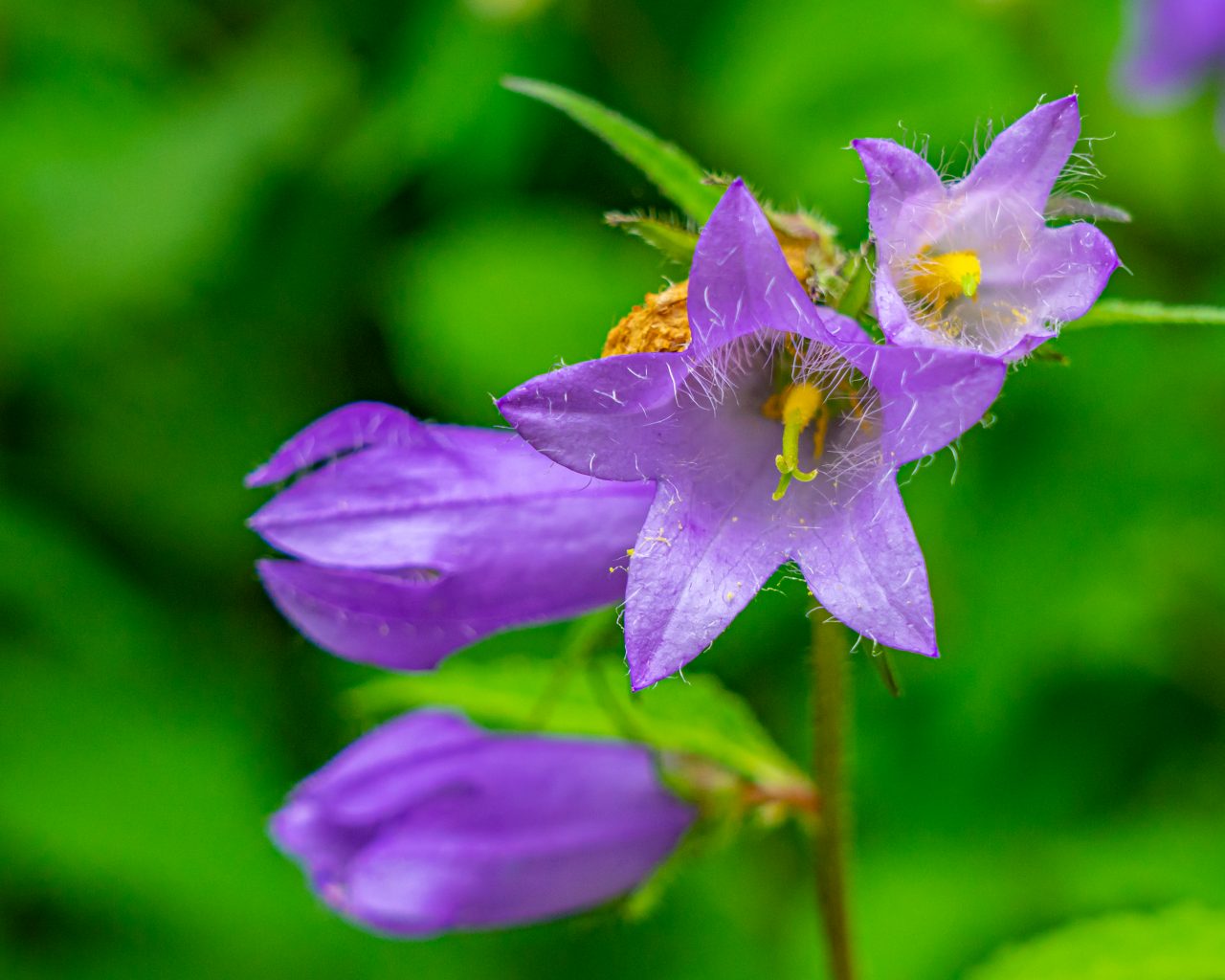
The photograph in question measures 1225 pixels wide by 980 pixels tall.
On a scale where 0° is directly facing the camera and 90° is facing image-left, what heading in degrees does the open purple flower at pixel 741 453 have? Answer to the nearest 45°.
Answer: approximately 0°

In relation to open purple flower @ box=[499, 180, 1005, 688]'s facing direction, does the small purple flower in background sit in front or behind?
behind

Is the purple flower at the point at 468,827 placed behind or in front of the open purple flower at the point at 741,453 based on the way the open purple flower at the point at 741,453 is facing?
behind
